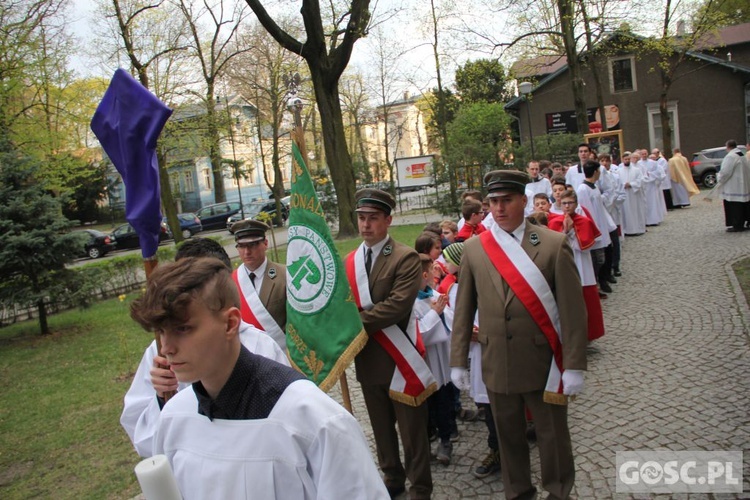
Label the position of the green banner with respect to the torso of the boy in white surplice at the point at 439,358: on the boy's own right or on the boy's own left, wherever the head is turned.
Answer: on the boy's own right

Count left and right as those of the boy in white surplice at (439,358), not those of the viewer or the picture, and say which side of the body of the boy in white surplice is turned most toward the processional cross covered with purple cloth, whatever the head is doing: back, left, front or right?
right

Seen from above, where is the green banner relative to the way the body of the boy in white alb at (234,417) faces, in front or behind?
behind

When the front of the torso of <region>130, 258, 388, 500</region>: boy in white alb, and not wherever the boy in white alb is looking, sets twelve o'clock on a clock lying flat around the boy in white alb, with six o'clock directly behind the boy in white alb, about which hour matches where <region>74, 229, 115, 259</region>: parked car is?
The parked car is roughly at 4 o'clock from the boy in white alb.

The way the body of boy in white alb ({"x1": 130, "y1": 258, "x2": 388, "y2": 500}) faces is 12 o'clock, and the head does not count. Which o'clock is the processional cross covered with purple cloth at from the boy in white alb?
The processional cross covered with purple cloth is roughly at 4 o'clock from the boy in white alb.

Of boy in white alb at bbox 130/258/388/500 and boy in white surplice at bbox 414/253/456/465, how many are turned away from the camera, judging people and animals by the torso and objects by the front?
0

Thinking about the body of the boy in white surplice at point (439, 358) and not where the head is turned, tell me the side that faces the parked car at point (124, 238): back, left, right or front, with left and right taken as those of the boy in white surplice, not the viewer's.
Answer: back

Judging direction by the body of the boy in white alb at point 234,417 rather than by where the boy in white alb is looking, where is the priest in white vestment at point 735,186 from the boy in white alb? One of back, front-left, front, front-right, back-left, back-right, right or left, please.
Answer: back

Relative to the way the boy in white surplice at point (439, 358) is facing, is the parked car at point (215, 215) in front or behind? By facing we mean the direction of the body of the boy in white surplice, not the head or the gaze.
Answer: behind

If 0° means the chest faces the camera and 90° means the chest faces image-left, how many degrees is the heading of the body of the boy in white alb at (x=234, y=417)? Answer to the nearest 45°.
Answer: approximately 45°
